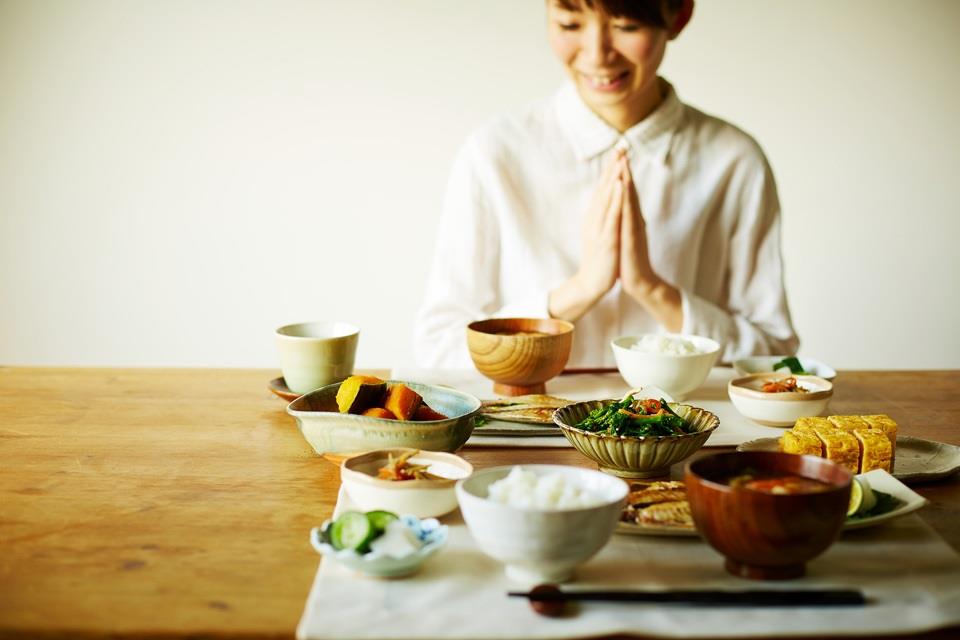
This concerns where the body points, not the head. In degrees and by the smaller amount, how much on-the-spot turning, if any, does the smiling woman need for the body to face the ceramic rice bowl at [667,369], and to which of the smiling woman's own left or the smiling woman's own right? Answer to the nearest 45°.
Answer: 0° — they already face it

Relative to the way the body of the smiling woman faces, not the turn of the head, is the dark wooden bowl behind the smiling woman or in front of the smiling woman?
in front

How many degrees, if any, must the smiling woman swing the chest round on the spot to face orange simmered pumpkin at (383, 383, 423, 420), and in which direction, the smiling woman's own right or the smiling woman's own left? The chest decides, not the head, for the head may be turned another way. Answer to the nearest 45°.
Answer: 0° — they already face it

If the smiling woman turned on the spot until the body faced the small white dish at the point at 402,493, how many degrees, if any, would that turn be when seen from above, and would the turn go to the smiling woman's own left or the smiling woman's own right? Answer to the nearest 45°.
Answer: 0° — they already face it

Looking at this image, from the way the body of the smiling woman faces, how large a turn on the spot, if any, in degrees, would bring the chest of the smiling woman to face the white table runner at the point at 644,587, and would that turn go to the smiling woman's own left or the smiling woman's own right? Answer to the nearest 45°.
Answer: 0° — they already face it

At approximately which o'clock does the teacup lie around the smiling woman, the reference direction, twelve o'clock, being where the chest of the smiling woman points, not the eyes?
The teacup is roughly at 1 o'clock from the smiling woman.

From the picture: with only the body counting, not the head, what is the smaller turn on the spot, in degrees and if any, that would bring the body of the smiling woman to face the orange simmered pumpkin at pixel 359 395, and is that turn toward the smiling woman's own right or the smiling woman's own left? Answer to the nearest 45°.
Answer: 0° — they already face it

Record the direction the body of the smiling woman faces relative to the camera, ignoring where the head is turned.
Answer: toward the camera

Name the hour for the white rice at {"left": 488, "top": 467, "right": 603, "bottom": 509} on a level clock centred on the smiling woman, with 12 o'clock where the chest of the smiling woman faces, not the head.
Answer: The white rice is roughly at 12 o'clock from the smiling woman.

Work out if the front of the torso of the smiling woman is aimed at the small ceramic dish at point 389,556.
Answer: yes

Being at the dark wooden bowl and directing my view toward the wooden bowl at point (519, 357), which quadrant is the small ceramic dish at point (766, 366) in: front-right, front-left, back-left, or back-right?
front-right

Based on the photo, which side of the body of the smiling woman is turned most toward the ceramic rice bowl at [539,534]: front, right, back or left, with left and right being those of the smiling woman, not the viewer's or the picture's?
front

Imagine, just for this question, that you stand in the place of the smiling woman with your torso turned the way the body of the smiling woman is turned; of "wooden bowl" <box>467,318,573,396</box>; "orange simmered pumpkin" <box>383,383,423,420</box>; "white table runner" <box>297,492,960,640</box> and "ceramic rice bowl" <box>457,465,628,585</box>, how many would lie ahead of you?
4

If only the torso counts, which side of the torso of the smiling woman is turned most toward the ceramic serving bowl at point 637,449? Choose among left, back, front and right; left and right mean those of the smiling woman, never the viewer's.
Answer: front
